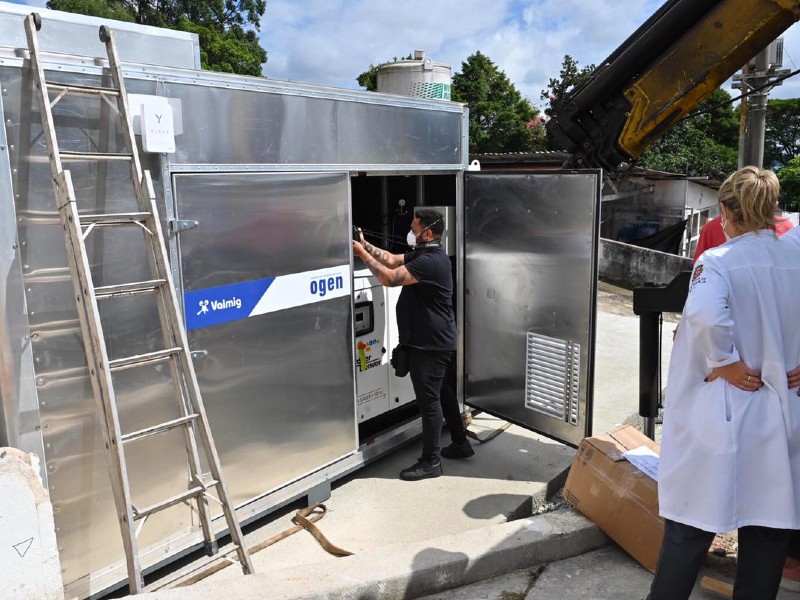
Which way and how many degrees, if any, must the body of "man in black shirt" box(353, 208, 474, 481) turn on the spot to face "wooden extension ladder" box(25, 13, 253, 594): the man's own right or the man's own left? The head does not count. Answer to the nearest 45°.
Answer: approximately 45° to the man's own left

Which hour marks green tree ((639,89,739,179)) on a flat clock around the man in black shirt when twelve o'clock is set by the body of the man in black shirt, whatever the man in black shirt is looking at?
The green tree is roughly at 4 o'clock from the man in black shirt.

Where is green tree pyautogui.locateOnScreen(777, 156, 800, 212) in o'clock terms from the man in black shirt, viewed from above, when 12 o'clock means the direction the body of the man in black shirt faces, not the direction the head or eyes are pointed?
The green tree is roughly at 4 o'clock from the man in black shirt.

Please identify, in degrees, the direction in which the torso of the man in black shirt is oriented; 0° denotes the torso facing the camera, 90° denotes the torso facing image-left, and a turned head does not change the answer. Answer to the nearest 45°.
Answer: approximately 90°

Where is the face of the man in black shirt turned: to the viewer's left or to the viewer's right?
to the viewer's left

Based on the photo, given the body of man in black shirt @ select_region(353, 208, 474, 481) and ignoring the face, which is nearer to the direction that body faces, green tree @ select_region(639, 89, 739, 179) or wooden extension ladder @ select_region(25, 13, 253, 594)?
the wooden extension ladder

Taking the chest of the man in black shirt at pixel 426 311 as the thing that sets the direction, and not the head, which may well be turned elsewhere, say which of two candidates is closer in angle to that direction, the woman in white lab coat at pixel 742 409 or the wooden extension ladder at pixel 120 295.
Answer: the wooden extension ladder

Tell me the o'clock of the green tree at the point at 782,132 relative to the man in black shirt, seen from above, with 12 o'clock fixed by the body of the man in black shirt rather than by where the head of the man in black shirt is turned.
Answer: The green tree is roughly at 4 o'clock from the man in black shirt.

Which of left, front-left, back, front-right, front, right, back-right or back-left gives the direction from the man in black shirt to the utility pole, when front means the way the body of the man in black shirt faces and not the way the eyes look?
back-right

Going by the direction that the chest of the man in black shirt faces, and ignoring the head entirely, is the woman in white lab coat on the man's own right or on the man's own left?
on the man's own left

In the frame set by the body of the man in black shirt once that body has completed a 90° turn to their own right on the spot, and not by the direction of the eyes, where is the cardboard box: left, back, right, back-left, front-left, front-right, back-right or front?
back-right

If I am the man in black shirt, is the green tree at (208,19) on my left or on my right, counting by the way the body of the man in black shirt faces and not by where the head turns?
on my right

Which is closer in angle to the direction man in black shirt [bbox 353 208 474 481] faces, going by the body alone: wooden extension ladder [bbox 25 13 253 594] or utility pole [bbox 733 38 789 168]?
the wooden extension ladder
